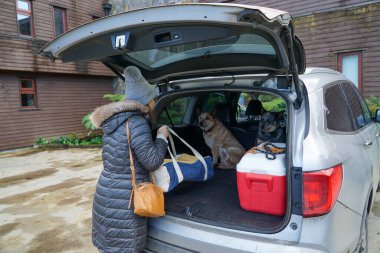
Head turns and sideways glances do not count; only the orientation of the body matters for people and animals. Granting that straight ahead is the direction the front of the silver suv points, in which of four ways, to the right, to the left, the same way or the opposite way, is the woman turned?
the same way

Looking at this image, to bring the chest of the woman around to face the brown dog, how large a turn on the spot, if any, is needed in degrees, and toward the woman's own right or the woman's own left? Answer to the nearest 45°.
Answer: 0° — they already face it

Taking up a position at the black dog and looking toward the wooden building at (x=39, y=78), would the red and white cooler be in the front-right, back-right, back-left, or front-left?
back-left

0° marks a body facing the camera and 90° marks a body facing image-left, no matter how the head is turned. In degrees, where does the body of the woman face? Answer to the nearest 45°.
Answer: approximately 225°

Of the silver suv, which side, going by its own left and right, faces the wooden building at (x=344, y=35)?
front

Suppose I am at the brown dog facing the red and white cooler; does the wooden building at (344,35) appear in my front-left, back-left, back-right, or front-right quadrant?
back-left

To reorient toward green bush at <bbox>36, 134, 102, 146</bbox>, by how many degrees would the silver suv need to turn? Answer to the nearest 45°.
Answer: approximately 90° to its left

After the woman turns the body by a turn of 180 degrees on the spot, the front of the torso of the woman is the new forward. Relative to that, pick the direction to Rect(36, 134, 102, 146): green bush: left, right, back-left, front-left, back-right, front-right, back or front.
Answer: back-right

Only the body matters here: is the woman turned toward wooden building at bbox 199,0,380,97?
yes

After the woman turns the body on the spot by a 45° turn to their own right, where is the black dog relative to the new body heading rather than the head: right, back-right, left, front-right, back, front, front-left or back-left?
front-left

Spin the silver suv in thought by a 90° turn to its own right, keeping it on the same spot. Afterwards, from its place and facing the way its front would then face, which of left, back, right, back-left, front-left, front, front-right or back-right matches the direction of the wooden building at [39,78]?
back

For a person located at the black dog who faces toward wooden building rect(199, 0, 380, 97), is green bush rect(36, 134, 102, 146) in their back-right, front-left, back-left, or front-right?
front-left

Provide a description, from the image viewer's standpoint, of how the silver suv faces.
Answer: facing away from the viewer and to the right of the viewer
